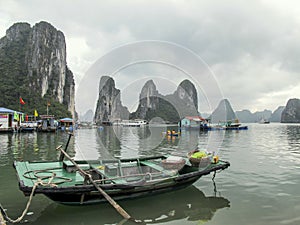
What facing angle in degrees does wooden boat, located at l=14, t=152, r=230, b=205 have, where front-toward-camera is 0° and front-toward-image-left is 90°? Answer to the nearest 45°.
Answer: approximately 270°

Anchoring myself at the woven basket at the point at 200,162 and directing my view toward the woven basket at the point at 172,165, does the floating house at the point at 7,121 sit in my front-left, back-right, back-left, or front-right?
front-right

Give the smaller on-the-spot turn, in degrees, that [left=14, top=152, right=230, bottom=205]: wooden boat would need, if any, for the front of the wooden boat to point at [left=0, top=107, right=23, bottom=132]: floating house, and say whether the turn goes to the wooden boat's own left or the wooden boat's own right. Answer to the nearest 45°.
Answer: approximately 135° to the wooden boat's own left

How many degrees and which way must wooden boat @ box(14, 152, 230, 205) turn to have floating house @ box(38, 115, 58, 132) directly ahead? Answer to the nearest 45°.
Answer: approximately 90° to its left
